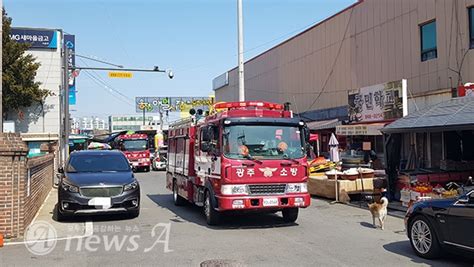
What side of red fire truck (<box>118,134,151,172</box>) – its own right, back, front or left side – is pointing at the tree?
front

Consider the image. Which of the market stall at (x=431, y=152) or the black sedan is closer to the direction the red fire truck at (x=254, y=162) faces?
the black sedan

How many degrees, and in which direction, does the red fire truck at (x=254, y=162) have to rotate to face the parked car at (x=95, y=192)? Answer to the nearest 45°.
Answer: approximately 135° to its right

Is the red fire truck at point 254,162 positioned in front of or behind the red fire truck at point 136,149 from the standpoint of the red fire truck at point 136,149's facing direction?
in front

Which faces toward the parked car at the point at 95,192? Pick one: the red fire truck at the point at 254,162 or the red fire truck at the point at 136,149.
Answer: the red fire truck at the point at 136,149

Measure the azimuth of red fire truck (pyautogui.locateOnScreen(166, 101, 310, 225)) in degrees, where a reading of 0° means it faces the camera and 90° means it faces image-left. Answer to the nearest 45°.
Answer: approximately 315°

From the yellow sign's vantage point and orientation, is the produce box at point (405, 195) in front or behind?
in front
